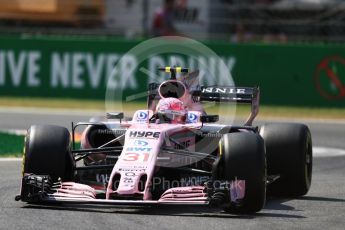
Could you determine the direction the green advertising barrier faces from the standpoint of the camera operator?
facing the viewer

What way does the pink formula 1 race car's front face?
toward the camera

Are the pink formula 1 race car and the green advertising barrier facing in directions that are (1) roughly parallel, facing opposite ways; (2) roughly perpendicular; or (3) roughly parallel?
roughly parallel

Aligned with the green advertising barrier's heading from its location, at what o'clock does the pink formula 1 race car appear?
The pink formula 1 race car is roughly at 12 o'clock from the green advertising barrier.

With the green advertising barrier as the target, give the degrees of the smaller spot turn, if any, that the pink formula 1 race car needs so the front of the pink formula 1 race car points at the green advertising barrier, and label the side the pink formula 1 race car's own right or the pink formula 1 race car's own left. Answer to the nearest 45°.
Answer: approximately 180°

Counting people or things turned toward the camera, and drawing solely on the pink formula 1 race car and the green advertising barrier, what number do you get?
2
